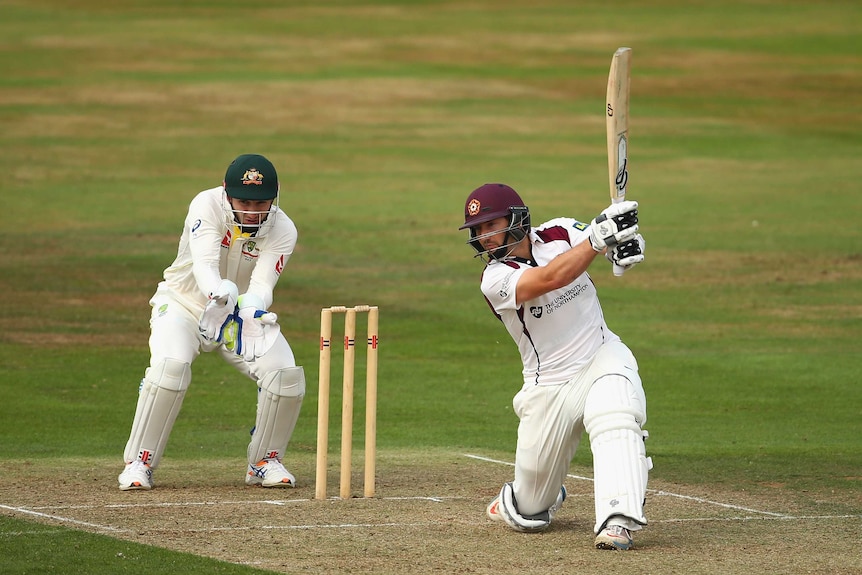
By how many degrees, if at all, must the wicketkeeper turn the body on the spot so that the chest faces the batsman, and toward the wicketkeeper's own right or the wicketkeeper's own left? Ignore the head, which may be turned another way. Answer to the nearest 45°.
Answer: approximately 45° to the wicketkeeper's own left

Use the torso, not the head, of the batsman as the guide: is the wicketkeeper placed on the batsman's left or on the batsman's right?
on the batsman's right

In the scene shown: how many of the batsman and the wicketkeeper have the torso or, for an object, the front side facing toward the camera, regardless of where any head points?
2

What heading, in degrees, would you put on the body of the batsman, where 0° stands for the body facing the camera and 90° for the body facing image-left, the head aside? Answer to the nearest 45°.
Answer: approximately 0°

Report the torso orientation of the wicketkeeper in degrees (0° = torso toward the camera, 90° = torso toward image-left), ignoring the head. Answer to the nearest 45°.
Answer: approximately 0°
